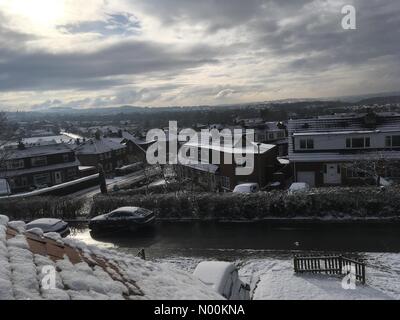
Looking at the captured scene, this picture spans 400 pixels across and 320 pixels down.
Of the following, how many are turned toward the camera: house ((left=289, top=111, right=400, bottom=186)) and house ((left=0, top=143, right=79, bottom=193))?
2

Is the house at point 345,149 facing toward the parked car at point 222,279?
yes

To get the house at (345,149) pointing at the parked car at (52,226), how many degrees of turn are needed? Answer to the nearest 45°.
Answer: approximately 45° to its right

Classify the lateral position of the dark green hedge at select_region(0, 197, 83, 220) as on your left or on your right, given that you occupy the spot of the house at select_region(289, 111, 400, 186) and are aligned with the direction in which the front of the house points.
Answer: on your right
